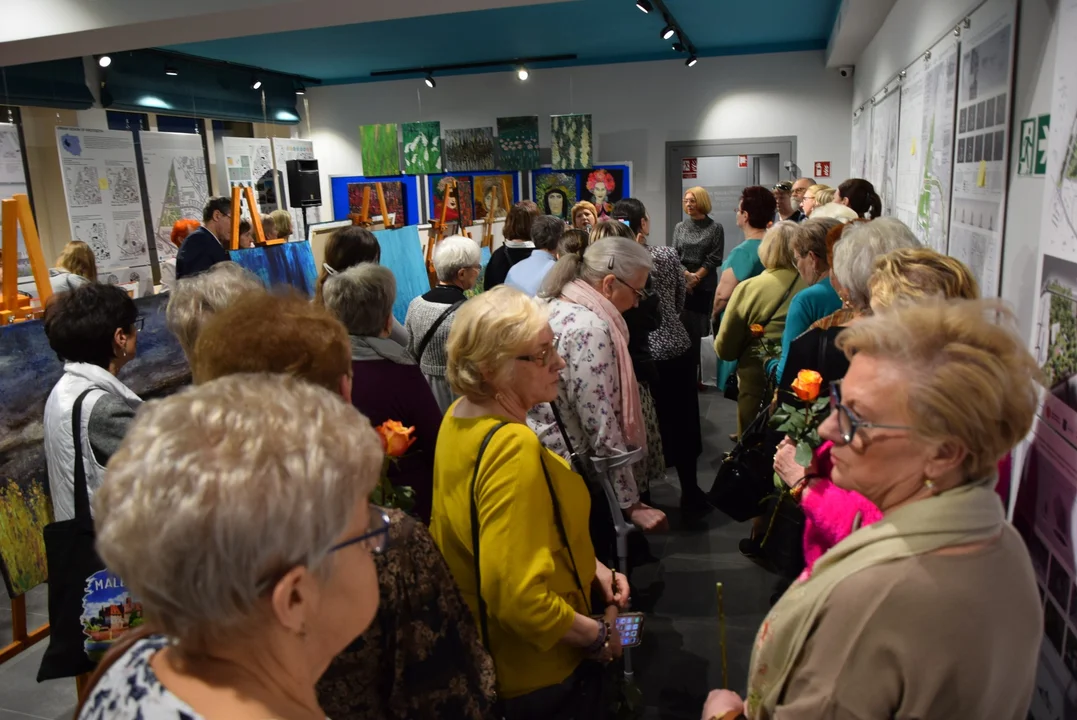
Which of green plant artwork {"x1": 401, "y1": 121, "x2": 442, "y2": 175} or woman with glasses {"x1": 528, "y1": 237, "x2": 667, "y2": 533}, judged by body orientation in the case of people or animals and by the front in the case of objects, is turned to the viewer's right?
the woman with glasses

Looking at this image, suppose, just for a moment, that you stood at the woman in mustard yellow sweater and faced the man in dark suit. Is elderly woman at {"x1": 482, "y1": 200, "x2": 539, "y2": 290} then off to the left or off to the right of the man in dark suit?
right

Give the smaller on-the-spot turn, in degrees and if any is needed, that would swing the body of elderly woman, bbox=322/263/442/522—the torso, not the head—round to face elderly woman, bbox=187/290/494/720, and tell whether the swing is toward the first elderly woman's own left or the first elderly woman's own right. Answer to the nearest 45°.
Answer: approximately 135° to the first elderly woman's own right

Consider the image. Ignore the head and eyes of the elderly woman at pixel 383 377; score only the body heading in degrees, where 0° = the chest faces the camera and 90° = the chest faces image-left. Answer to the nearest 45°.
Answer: approximately 225°

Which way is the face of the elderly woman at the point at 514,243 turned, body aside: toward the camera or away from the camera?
away from the camera

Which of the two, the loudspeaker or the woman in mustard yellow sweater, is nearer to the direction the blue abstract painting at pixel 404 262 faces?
the woman in mustard yellow sweater

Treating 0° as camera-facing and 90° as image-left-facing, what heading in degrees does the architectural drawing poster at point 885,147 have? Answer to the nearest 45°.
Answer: approximately 90°

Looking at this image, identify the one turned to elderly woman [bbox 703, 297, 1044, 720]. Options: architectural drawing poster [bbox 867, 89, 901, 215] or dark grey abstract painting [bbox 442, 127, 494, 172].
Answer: the dark grey abstract painting

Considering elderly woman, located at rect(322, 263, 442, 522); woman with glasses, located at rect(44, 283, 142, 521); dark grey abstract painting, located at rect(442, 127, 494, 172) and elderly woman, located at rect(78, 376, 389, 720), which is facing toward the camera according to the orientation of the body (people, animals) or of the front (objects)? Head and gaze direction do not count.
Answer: the dark grey abstract painting

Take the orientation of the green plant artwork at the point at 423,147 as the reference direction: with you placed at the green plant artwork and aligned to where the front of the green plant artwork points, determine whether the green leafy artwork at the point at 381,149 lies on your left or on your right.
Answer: on your right

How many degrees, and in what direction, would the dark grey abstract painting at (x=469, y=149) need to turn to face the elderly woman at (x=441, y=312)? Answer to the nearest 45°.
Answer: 0° — it already faces them
